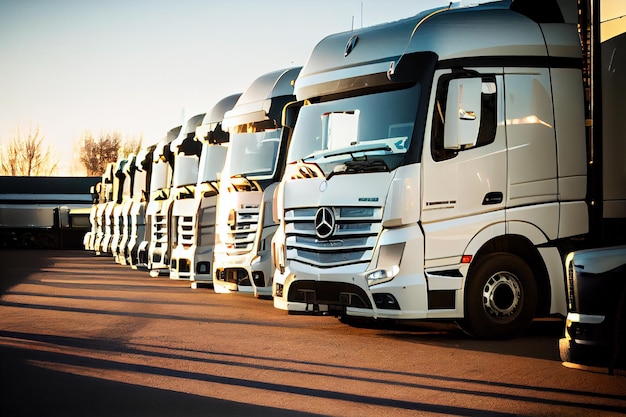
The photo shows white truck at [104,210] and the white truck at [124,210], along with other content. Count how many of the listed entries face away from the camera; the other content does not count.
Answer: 0

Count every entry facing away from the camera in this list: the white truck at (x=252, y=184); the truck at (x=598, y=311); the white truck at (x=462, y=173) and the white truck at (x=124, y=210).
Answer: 0

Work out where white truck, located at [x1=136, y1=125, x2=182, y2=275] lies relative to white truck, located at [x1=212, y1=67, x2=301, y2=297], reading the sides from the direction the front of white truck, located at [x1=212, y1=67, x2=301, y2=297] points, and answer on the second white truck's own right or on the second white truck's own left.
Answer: on the second white truck's own right

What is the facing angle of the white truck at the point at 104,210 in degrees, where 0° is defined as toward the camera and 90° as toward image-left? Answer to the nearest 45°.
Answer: approximately 45°

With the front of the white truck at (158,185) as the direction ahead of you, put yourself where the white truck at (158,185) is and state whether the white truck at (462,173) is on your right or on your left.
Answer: on your left

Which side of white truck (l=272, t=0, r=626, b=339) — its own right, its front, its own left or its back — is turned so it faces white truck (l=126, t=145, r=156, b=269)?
right

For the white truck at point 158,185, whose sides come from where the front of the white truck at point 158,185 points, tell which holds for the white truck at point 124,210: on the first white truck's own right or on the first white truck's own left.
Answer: on the first white truck's own right

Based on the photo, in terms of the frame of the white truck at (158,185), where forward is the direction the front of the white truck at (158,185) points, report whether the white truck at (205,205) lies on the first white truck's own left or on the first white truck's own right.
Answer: on the first white truck's own left

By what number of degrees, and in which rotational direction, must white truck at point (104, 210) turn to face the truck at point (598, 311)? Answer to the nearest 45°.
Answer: approximately 45° to its left

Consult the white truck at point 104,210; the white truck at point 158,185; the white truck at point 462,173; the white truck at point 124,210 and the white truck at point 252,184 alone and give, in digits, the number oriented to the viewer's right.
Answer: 0

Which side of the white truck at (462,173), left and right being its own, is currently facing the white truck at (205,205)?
right

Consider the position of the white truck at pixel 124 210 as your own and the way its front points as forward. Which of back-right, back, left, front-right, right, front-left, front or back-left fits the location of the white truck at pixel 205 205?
front-left

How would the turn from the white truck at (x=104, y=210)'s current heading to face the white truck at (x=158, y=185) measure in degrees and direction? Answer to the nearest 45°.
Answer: approximately 45° to its left

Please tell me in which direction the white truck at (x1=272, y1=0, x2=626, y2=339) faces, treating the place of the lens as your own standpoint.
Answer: facing the viewer and to the left of the viewer
